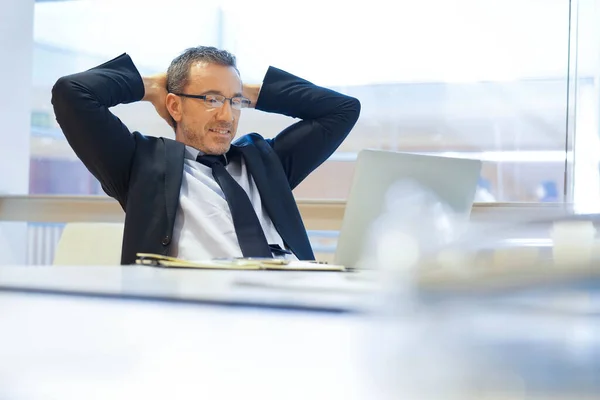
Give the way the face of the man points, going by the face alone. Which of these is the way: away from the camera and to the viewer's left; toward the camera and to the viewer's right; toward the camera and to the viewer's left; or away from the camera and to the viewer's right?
toward the camera and to the viewer's right

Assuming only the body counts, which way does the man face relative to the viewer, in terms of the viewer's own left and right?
facing the viewer and to the right of the viewer

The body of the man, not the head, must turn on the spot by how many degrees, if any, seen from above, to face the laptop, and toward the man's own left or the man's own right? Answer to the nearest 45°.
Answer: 0° — they already face it

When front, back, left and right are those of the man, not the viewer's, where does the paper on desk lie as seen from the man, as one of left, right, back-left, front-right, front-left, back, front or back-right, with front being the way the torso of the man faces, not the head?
front-right

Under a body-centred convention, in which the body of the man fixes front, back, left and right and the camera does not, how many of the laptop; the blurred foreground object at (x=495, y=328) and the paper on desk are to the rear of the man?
0

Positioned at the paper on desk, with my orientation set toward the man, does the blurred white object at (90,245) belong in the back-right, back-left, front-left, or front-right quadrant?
front-left
